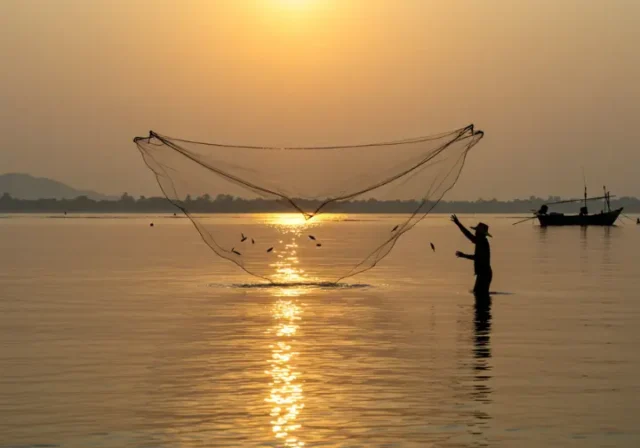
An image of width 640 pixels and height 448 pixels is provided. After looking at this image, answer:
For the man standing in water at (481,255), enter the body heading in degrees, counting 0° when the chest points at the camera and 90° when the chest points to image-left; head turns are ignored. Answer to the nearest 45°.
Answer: approximately 90°
